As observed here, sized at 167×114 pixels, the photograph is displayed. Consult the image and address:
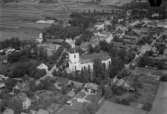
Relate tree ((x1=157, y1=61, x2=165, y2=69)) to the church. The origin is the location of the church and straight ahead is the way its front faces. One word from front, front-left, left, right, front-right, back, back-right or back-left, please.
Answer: back-left

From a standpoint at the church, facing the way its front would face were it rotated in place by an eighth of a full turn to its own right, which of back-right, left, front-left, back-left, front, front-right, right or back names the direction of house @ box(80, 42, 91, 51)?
right

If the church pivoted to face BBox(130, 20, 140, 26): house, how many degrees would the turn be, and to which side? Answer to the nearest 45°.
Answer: approximately 180°

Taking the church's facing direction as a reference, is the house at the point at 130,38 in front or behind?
behind

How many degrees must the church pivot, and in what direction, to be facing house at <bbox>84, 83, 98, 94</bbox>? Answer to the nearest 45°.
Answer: approximately 45° to its left

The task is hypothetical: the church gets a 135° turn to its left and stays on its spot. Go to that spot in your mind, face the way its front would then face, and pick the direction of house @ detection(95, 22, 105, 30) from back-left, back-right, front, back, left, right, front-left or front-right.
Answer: left

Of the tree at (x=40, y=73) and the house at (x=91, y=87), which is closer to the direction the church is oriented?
the tree

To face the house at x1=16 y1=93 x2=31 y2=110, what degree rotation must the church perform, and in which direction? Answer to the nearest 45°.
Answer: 0° — it already faces it

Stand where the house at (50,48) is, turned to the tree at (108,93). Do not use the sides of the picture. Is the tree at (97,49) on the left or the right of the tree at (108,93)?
left

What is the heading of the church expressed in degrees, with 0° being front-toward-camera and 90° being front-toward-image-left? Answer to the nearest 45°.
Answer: approximately 45°

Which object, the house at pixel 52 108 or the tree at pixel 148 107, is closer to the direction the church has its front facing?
the house
